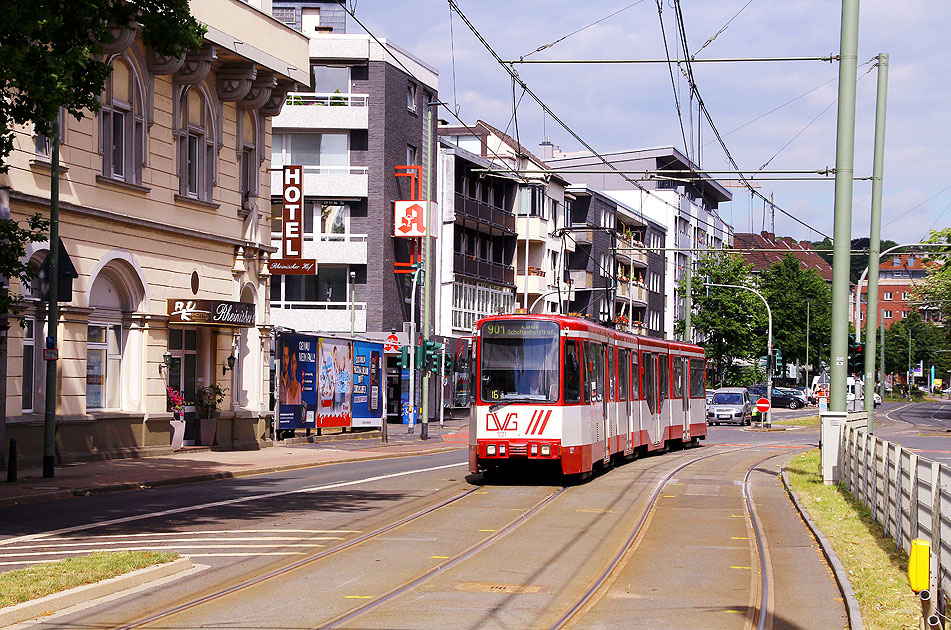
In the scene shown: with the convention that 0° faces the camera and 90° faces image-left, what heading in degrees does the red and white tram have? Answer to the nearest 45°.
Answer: approximately 45°

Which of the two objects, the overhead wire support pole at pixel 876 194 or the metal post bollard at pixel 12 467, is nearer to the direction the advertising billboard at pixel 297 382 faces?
the overhead wire support pole

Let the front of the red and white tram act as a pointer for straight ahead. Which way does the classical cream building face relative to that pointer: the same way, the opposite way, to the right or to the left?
to the left

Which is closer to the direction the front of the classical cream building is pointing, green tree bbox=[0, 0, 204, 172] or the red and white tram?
the red and white tram

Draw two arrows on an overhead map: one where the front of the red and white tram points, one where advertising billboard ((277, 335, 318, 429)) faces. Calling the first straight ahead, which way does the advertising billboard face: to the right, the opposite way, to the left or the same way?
to the left

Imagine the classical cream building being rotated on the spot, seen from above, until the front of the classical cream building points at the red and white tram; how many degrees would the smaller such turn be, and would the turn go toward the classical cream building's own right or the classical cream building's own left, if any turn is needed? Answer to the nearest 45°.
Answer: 0° — it already faces it

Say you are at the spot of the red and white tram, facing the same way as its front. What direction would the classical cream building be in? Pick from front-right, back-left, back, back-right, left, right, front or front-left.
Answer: right

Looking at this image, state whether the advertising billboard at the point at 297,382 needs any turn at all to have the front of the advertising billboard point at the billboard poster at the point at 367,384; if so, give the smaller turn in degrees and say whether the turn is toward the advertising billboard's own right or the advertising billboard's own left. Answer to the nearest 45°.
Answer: approximately 135° to the advertising billboard's own left
